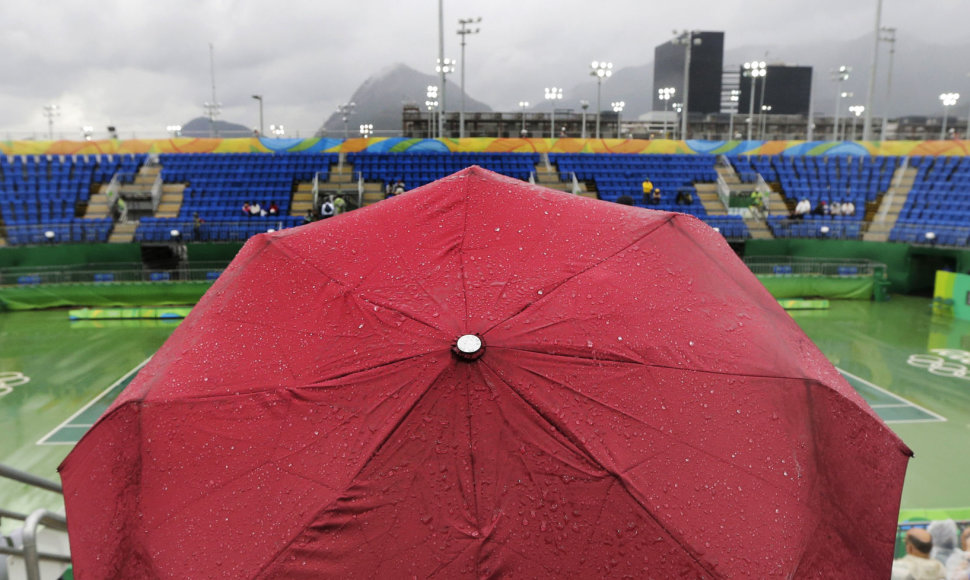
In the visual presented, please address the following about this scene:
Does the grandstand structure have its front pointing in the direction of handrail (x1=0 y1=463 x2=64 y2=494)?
yes

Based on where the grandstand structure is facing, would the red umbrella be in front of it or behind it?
in front

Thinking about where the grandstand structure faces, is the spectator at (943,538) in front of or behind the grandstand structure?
in front

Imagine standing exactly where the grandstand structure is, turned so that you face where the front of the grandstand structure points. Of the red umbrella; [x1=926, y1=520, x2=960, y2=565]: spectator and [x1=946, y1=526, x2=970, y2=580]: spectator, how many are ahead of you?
3

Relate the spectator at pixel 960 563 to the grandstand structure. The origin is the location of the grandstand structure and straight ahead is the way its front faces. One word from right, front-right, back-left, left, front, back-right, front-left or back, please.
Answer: front

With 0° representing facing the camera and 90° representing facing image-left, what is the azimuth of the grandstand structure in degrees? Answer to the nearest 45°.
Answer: approximately 0°

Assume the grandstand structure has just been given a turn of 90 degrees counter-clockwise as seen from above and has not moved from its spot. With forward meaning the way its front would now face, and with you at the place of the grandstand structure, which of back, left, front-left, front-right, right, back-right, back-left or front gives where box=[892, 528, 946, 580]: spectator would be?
right

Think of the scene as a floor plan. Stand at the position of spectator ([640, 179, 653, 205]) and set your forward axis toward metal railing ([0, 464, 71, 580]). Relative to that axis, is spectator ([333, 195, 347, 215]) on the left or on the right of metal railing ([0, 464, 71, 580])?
right

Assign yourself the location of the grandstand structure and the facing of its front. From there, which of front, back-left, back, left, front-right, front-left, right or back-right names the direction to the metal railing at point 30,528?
front
